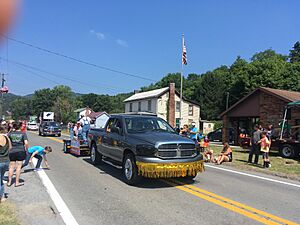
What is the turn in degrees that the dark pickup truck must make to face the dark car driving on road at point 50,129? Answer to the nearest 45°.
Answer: approximately 180°

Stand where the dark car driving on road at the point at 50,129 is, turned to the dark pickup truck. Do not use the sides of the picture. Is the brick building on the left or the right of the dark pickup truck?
left

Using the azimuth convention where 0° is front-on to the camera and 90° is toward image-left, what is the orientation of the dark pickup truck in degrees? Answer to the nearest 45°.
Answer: approximately 315°

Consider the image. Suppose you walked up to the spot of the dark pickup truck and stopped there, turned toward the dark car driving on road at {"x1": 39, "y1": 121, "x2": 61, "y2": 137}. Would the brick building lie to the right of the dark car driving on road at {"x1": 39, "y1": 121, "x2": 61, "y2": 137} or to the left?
right

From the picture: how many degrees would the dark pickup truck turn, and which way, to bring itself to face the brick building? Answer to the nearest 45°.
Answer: approximately 90° to its left
